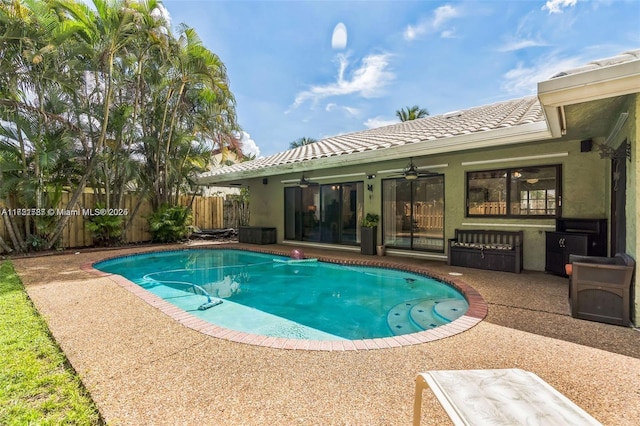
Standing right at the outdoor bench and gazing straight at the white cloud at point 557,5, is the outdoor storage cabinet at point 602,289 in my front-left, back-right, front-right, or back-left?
back-right

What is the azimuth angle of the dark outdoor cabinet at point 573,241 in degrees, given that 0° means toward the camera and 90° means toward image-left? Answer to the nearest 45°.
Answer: approximately 45°

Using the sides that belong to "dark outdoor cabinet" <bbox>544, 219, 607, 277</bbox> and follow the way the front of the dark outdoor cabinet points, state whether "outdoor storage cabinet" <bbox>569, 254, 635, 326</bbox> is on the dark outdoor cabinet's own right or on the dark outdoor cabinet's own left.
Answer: on the dark outdoor cabinet's own left

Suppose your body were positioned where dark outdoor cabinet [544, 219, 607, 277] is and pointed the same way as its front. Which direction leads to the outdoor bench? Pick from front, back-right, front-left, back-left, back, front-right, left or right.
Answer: front-right

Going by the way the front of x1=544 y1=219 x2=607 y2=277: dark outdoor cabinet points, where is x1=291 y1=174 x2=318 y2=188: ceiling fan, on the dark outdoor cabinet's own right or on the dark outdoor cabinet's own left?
on the dark outdoor cabinet's own right

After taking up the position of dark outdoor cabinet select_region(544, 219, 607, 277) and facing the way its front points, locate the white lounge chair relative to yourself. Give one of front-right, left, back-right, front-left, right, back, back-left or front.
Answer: front-left

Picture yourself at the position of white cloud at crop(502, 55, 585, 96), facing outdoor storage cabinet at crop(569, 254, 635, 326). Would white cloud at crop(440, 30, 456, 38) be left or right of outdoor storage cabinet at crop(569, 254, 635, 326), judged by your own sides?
right
